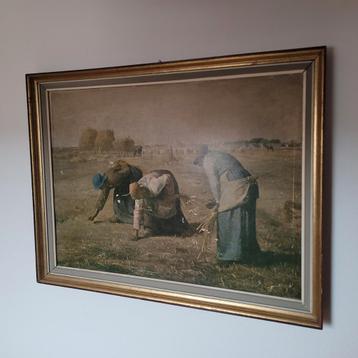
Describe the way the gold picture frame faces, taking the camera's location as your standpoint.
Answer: facing the viewer and to the left of the viewer
